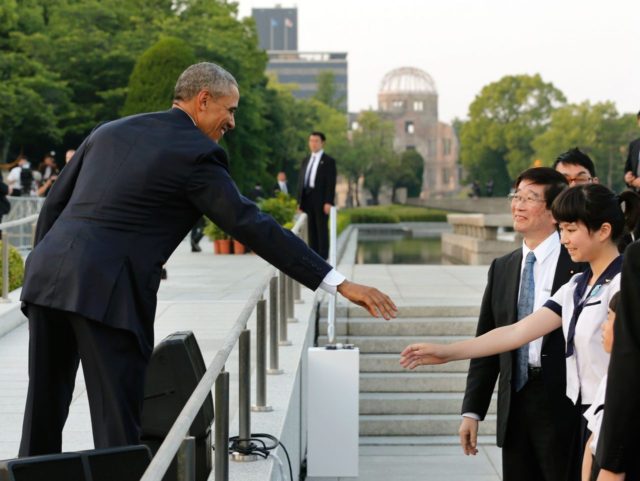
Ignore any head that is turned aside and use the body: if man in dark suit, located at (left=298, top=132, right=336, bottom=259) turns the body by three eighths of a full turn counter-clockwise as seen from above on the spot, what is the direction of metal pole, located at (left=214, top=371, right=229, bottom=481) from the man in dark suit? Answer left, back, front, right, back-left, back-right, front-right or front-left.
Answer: right

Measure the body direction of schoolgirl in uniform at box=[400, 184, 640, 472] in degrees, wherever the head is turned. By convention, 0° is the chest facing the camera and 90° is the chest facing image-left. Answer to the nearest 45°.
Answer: approximately 45°

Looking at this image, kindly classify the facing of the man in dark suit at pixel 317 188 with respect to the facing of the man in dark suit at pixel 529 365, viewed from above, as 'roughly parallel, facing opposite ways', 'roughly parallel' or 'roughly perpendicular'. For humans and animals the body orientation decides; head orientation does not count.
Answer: roughly parallel

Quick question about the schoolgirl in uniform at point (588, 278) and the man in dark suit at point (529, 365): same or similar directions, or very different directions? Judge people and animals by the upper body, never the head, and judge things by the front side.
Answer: same or similar directions

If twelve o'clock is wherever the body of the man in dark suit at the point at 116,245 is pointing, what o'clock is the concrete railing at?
The concrete railing is roughly at 11 o'clock from the man in dark suit.

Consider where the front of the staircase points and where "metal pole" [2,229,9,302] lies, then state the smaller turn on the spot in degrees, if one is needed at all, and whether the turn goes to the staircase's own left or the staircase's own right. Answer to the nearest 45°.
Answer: approximately 90° to the staircase's own right

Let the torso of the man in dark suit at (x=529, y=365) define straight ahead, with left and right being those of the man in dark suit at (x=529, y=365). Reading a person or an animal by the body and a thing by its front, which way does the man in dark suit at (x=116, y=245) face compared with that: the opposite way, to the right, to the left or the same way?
the opposite way

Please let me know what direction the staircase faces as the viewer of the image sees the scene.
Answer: facing the viewer

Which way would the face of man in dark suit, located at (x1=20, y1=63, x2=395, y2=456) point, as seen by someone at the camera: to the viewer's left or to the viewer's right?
to the viewer's right

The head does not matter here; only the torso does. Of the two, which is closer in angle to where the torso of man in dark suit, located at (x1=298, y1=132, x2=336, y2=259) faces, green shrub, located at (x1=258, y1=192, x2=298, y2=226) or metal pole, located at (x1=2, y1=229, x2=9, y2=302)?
the metal pole
